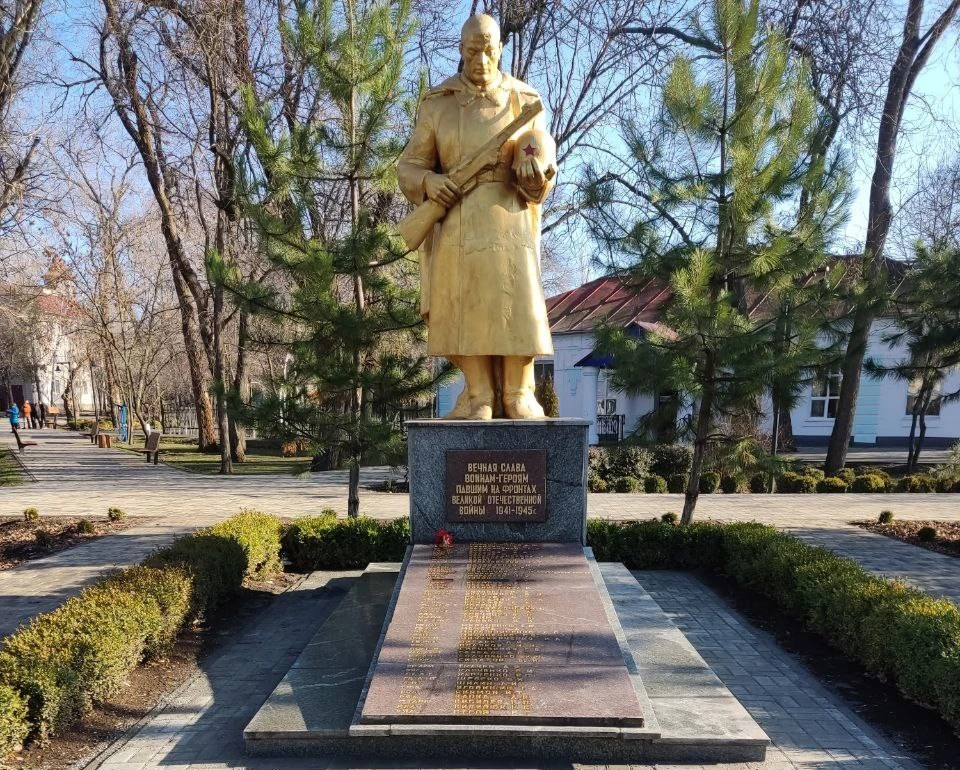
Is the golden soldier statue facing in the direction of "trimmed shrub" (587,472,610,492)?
no

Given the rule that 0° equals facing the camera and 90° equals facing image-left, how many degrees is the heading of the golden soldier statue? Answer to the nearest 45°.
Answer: approximately 0°

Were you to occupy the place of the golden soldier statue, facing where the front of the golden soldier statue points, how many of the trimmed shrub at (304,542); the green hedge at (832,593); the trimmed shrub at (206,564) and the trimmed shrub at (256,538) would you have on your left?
1

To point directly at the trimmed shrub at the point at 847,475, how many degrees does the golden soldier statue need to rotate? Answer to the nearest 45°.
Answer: approximately 135° to its left

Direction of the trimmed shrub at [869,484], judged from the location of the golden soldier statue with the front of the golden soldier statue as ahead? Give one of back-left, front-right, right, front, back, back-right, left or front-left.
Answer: back-left

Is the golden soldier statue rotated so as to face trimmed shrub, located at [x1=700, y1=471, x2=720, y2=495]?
no

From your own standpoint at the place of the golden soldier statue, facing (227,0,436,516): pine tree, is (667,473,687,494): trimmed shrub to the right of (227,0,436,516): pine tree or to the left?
right

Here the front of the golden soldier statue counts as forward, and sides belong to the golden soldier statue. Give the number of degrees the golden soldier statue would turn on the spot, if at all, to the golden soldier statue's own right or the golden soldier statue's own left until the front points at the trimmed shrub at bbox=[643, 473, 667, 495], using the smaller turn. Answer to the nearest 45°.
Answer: approximately 180°

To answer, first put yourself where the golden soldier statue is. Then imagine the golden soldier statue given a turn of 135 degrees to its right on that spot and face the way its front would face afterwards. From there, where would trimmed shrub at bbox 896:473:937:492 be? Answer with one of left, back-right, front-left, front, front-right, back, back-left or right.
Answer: right

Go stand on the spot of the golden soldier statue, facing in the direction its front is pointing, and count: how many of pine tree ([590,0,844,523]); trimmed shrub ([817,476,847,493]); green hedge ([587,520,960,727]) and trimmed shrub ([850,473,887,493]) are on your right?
0

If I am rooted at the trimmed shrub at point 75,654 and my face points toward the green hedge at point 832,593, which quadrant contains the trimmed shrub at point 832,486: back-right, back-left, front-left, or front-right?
front-left

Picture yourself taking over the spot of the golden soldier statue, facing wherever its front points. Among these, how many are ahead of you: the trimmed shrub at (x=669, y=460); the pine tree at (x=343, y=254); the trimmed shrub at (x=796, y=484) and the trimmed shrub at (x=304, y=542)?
0

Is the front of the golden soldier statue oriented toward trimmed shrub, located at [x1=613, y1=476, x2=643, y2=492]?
no

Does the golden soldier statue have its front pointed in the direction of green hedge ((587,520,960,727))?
no
